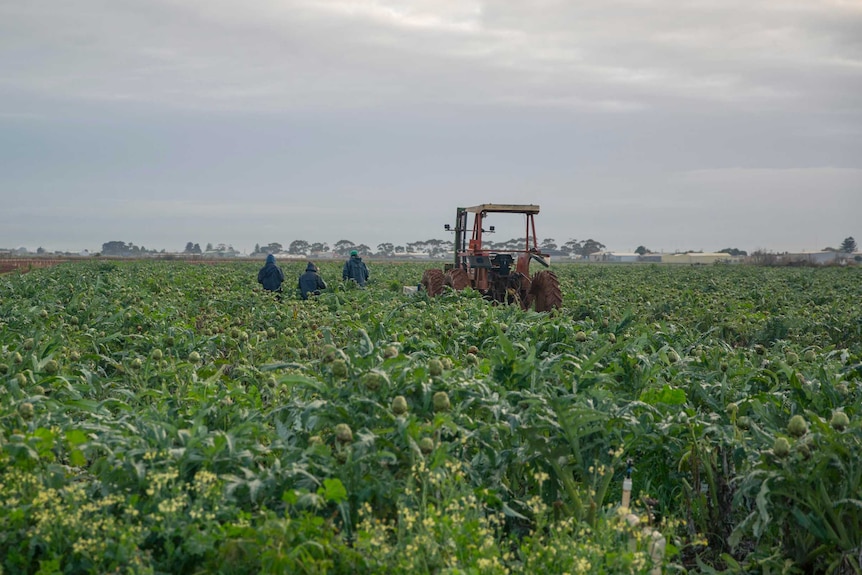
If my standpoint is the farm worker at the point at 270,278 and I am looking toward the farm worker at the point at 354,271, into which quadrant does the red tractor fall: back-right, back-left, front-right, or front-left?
front-right

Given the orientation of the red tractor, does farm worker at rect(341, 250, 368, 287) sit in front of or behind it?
in front

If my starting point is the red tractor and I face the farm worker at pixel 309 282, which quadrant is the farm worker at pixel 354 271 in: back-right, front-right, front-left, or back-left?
front-right

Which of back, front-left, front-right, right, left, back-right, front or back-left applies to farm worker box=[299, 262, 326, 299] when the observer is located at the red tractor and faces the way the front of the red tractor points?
front-left

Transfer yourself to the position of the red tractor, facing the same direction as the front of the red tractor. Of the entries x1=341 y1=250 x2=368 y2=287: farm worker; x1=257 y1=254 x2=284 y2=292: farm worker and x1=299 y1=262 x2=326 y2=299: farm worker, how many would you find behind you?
0

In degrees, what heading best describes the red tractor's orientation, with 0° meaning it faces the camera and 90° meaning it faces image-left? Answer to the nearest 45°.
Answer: approximately 135°

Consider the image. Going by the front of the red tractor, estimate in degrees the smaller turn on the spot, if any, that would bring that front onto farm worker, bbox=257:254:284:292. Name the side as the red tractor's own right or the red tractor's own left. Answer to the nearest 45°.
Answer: approximately 45° to the red tractor's own left
